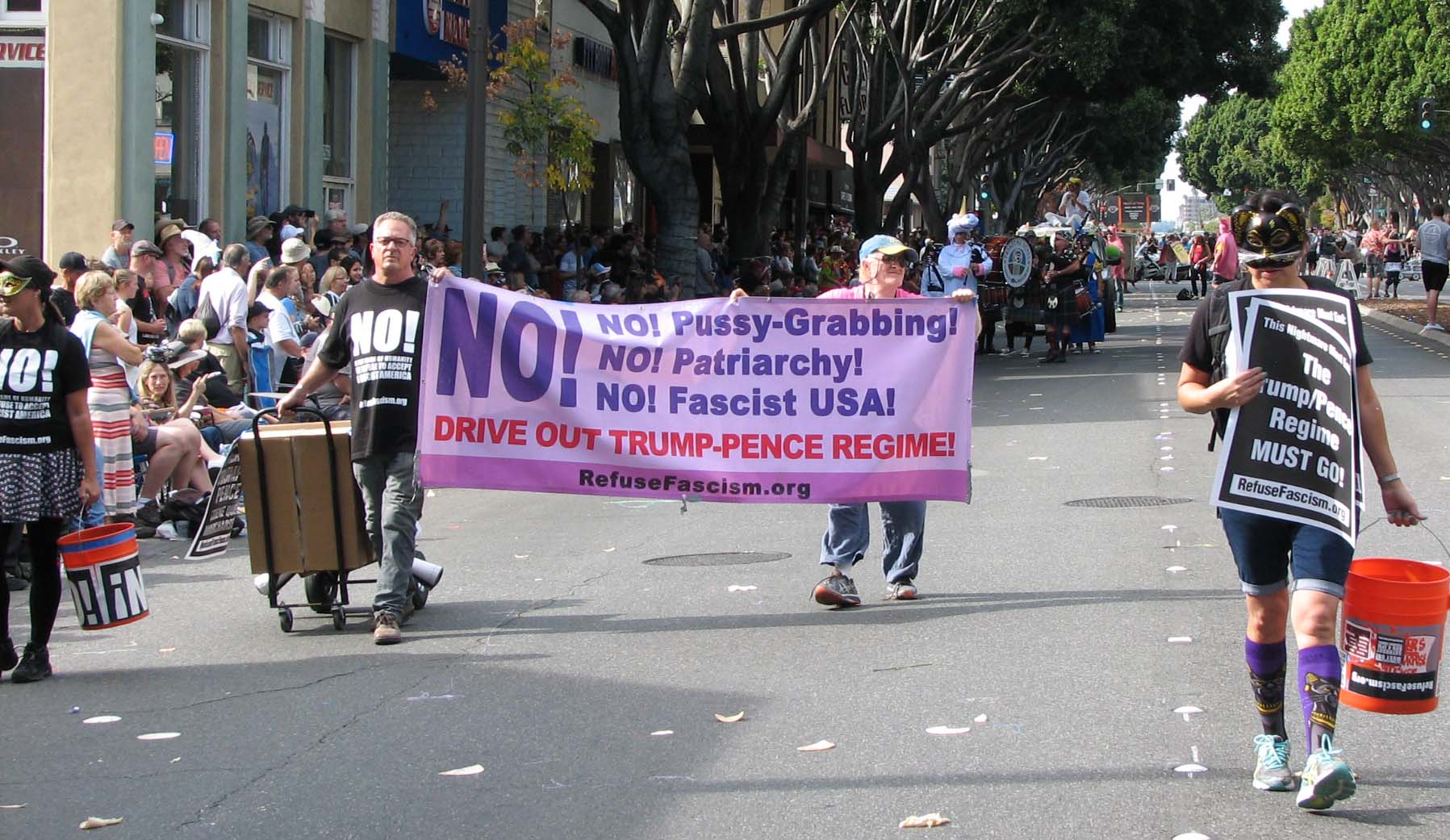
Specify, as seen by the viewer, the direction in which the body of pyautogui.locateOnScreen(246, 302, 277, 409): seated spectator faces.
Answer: to the viewer's right

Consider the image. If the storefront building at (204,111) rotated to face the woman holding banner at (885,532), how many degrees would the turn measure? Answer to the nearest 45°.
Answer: approximately 45° to its right

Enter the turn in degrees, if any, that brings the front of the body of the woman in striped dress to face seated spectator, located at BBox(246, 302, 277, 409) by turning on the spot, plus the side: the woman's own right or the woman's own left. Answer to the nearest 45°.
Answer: approximately 90° to the woman's own left

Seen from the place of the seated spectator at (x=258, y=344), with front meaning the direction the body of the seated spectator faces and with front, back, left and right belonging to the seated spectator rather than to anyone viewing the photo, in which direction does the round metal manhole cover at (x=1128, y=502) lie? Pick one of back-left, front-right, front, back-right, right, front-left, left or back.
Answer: front-right

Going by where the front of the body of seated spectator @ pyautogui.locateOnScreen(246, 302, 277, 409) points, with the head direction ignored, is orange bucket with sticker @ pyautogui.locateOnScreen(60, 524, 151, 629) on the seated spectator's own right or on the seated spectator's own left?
on the seated spectator's own right

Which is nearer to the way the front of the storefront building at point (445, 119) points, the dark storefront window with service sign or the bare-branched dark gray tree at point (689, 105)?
the bare-branched dark gray tree

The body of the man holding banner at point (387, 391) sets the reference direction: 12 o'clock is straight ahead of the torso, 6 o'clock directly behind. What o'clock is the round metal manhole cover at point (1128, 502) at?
The round metal manhole cover is roughly at 8 o'clock from the man holding banner.

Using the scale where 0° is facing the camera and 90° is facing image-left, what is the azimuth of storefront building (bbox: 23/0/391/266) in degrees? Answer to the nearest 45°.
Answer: approximately 315°

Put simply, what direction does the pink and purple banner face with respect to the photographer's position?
facing the viewer

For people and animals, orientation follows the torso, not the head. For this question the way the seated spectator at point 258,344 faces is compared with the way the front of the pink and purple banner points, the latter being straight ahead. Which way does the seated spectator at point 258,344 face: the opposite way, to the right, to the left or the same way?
to the left

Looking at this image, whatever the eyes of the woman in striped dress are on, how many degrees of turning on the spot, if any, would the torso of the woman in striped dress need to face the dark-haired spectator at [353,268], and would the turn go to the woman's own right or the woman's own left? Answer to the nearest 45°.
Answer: approximately 90° to the woman's own left

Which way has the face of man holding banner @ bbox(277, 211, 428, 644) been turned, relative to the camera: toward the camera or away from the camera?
toward the camera

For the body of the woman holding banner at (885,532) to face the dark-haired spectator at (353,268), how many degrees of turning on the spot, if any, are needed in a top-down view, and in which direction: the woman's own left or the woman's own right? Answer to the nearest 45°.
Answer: approximately 135° to the woman's own right

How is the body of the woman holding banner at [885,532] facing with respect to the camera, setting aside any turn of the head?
toward the camera

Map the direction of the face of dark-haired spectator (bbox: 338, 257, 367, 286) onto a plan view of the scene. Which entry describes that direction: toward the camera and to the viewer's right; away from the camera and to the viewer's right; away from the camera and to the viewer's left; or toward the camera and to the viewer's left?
toward the camera and to the viewer's right

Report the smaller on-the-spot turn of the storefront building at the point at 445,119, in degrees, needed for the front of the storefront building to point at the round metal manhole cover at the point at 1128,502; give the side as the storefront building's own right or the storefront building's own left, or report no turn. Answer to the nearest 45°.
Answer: approximately 45° to the storefront building's own right

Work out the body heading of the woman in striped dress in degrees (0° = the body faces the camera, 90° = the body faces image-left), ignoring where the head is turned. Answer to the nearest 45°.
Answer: approximately 270°
